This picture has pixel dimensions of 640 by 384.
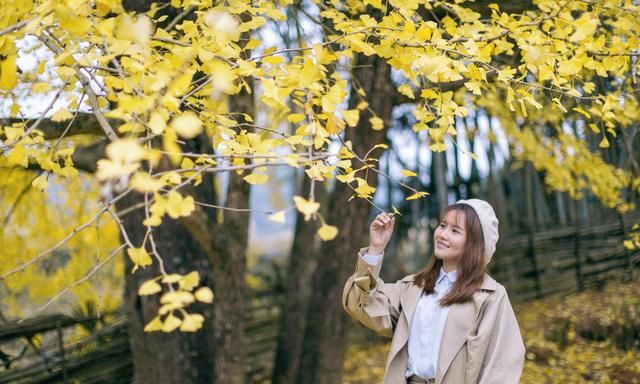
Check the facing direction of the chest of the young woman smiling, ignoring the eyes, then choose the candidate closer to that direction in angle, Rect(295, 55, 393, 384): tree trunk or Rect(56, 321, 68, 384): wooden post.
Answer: the wooden post

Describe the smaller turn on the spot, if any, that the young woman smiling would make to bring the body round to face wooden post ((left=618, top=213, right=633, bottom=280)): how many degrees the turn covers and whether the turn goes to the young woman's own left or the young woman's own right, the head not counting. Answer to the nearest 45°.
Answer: approximately 180°

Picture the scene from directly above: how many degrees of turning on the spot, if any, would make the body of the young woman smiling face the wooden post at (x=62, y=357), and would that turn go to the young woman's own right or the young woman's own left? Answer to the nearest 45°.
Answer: approximately 90° to the young woman's own right

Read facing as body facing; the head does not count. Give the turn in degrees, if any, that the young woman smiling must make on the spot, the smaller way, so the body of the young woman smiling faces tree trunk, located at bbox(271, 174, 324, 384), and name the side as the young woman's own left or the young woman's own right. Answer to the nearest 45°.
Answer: approximately 90° to the young woman's own right

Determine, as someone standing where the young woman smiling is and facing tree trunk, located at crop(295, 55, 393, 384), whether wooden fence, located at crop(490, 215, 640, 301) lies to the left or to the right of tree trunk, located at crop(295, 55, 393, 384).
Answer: right

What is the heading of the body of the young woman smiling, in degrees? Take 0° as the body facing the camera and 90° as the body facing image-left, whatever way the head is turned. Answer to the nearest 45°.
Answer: approximately 45°
